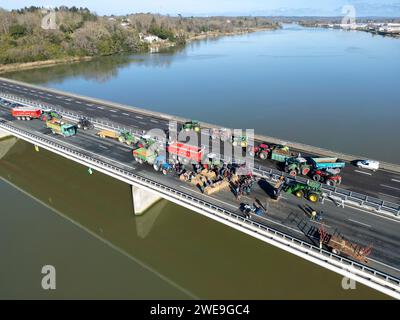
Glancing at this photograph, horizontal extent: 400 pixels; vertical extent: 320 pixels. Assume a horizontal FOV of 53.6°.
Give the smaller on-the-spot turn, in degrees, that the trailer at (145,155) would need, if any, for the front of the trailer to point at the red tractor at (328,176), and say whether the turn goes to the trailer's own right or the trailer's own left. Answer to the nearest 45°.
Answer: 0° — it already faces it

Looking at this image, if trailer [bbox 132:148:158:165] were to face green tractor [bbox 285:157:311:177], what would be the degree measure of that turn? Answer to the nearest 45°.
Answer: approximately 45° to its left

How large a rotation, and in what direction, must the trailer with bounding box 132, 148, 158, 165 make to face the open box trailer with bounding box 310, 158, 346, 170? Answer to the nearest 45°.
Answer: approximately 45° to its left

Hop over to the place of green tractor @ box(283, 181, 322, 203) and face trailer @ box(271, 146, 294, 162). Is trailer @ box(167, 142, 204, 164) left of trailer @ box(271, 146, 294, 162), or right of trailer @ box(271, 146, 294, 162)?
left

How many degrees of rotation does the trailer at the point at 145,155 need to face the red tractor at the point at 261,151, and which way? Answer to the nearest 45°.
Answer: approximately 45° to its left

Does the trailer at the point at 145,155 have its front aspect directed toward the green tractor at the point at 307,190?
yes

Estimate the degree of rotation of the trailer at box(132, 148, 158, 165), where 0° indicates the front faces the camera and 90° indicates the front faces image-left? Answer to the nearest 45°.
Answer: approximately 315°
